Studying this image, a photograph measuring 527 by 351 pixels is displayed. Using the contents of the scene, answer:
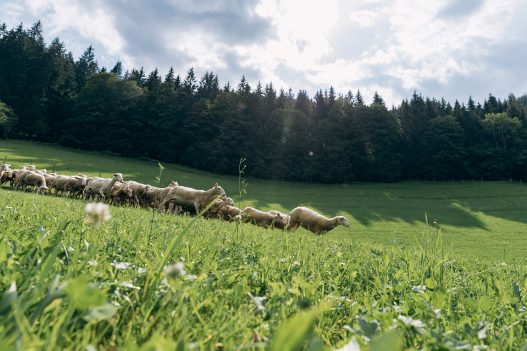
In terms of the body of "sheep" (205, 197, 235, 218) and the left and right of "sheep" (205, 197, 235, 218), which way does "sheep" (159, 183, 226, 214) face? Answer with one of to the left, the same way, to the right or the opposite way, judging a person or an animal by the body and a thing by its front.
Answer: the same way

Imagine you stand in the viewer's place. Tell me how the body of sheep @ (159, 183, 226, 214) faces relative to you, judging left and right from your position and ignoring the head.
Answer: facing to the right of the viewer

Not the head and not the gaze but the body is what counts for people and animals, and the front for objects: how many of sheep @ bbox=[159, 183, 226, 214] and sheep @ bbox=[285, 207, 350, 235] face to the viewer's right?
2

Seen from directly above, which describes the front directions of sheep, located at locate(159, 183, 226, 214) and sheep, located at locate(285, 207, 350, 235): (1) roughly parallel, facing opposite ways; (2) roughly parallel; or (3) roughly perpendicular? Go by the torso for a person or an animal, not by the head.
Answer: roughly parallel

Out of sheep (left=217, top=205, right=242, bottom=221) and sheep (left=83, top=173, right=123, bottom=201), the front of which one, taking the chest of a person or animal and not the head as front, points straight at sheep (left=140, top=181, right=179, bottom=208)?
sheep (left=83, top=173, right=123, bottom=201)

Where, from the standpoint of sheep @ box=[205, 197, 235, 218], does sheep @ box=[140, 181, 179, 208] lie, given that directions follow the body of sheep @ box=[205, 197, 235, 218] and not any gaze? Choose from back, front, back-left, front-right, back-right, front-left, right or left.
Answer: back-left

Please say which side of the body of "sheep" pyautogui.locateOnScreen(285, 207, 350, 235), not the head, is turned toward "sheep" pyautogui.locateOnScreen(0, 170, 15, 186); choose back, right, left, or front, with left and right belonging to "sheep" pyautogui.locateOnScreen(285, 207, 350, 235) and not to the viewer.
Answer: back

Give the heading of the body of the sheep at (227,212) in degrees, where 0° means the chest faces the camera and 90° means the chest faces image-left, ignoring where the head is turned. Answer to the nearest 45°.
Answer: approximately 270°

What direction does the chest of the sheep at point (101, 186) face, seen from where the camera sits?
to the viewer's right

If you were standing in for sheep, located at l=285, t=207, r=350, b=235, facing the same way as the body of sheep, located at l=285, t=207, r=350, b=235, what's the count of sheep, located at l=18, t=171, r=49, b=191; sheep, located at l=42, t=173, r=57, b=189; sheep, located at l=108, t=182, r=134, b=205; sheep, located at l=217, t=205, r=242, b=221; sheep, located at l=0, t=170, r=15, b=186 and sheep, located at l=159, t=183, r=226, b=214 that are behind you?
6

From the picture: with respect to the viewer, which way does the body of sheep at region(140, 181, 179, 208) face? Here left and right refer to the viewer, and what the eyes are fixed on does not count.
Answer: facing to the right of the viewer

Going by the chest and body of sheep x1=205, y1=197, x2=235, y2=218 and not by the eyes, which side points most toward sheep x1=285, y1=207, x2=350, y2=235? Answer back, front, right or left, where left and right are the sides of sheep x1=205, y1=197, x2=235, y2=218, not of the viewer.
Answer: front

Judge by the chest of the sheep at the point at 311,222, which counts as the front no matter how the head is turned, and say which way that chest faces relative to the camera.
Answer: to the viewer's right

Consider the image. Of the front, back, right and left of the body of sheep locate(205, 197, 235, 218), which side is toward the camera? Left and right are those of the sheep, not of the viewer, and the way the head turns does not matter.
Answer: right

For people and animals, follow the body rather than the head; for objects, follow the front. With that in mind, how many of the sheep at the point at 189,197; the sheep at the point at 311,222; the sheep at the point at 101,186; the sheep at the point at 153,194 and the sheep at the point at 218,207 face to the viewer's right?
5

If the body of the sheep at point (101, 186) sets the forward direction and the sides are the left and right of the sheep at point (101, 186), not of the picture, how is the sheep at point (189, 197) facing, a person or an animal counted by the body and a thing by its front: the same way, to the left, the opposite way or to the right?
the same way

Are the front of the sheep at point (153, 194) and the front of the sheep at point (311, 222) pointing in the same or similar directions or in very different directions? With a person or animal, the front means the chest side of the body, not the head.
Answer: same or similar directions
